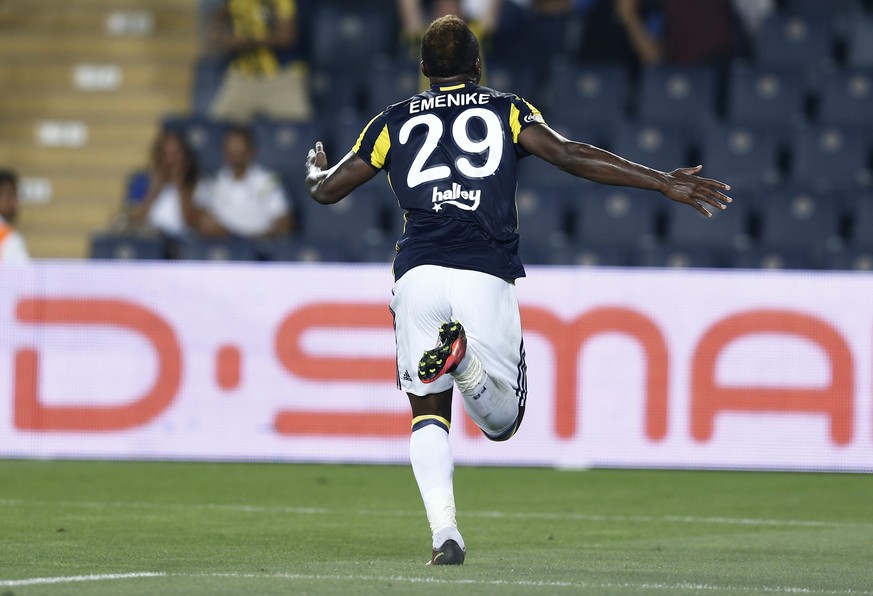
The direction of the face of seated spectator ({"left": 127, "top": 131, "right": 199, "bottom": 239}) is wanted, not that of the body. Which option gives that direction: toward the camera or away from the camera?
toward the camera

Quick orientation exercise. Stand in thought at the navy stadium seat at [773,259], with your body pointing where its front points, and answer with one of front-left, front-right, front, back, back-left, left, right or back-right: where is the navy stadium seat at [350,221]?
right

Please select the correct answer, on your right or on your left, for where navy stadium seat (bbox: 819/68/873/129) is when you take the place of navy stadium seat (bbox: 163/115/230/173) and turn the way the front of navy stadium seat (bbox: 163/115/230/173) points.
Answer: on your left

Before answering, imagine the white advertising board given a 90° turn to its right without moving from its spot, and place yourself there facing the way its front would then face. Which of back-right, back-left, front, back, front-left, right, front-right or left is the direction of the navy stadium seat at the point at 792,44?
back-right

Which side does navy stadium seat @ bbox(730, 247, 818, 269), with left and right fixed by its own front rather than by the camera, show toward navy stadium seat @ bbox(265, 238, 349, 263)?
right

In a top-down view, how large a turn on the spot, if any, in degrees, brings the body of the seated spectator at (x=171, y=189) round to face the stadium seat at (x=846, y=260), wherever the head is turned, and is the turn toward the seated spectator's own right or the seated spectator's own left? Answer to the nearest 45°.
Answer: approximately 90° to the seated spectator's own left

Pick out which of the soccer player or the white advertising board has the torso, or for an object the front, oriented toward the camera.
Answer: the white advertising board

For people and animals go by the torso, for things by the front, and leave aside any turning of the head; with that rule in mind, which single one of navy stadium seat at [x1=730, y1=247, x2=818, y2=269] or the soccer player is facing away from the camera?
the soccer player

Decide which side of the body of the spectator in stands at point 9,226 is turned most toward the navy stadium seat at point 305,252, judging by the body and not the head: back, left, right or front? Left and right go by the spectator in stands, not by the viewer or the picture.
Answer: left

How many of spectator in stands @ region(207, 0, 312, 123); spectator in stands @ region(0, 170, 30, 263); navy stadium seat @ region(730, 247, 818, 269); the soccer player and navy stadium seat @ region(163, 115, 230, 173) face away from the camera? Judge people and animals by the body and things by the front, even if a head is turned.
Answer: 1

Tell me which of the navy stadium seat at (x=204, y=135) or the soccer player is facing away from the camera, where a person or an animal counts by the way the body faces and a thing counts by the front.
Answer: the soccer player

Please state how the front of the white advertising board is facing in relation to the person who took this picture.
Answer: facing the viewer

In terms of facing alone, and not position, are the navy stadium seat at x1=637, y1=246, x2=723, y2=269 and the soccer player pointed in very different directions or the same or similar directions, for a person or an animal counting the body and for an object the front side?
very different directions

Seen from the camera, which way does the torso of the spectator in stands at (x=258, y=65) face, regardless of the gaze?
toward the camera

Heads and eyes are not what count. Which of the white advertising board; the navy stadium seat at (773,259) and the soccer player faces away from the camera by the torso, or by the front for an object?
the soccer player

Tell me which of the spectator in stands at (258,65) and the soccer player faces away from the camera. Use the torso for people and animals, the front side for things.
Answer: the soccer player

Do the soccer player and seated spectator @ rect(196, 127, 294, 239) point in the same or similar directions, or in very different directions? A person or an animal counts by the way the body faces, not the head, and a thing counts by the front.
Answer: very different directions

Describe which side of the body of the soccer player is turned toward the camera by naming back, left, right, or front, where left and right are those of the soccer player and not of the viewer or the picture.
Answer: back

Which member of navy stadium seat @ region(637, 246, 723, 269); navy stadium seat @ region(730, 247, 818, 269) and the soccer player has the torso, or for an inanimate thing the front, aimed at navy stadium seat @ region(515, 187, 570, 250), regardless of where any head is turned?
the soccer player

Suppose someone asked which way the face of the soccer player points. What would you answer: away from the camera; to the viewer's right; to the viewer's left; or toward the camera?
away from the camera

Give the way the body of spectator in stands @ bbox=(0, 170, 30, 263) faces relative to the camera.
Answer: toward the camera

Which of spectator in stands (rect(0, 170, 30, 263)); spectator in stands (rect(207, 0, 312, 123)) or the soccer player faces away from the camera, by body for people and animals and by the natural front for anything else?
the soccer player
